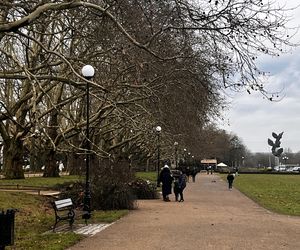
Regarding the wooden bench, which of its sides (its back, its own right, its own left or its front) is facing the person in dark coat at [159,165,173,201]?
left

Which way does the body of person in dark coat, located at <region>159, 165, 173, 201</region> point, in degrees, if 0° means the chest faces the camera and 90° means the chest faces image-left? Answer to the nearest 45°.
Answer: approximately 180°

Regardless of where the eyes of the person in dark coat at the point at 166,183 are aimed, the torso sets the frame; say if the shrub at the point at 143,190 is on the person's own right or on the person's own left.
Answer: on the person's own left

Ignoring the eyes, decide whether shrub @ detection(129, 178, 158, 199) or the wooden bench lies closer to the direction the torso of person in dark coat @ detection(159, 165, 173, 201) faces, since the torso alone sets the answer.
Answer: the shrub

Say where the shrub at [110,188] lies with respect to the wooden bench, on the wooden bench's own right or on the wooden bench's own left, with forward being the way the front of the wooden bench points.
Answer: on the wooden bench's own left

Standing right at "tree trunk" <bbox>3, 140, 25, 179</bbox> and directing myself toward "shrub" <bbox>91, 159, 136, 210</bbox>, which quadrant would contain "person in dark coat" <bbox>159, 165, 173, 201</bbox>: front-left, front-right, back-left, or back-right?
front-left

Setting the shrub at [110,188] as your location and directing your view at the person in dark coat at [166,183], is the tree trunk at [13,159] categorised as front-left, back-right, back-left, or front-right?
front-left

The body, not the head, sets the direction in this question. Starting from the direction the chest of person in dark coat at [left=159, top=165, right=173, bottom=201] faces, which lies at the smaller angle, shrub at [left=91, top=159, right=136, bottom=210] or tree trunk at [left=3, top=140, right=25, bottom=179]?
the tree trunk

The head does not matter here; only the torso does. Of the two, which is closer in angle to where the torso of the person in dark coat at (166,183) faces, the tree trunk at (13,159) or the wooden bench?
the tree trunk

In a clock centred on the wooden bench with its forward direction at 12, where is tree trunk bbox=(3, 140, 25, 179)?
The tree trunk is roughly at 7 o'clock from the wooden bench.

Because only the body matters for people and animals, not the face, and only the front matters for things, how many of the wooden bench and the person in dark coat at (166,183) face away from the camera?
1
